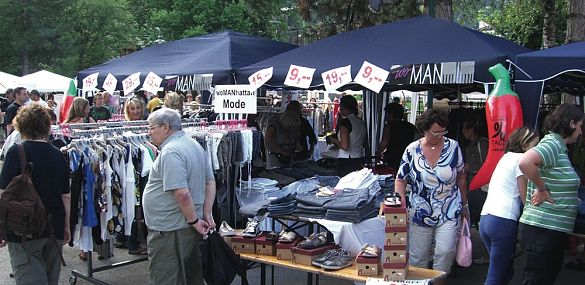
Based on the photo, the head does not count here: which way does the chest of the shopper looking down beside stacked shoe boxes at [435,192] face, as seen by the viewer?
toward the camera

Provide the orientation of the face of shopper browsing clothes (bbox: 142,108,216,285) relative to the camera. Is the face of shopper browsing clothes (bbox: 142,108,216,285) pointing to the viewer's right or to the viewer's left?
to the viewer's left

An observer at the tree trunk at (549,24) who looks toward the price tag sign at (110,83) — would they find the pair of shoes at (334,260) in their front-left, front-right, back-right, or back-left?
front-left

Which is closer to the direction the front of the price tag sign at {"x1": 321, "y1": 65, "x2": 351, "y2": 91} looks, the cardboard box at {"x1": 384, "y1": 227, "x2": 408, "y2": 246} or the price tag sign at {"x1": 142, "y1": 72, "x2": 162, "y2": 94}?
the cardboard box

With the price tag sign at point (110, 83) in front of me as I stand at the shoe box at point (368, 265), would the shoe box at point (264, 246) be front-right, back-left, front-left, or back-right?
front-left

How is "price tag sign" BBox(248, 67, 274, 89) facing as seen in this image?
toward the camera

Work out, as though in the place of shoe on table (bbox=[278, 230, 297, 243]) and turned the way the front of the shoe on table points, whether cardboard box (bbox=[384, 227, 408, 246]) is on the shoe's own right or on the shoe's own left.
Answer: on the shoe's own left

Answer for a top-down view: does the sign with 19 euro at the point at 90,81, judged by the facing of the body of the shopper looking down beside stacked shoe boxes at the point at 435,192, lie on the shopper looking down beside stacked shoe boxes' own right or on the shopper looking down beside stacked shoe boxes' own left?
on the shopper looking down beside stacked shoe boxes' own right

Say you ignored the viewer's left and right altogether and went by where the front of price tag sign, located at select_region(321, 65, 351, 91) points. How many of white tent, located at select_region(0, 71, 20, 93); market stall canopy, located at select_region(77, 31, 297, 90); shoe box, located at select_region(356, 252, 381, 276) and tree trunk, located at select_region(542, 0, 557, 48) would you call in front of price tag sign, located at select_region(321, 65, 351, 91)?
1

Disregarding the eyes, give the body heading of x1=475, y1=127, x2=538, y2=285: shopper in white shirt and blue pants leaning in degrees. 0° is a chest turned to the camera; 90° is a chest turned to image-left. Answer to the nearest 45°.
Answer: approximately 225°
